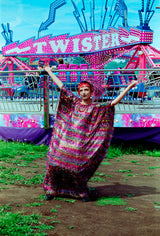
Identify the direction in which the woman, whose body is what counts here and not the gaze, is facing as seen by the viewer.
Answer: toward the camera

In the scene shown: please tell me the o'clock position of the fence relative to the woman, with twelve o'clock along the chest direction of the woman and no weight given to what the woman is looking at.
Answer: The fence is roughly at 6 o'clock from the woman.
